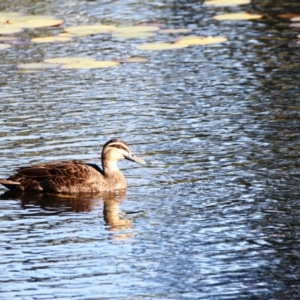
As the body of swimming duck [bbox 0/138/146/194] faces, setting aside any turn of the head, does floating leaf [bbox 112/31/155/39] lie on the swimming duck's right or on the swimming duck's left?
on the swimming duck's left

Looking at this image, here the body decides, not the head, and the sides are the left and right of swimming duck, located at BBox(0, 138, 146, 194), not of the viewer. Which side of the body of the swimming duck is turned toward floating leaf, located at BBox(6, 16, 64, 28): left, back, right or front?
left

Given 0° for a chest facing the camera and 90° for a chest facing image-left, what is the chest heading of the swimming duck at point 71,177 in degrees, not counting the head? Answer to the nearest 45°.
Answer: approximately 270°

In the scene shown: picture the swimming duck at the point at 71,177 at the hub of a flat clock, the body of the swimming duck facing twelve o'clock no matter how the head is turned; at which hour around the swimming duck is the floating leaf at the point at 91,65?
The floating leaf is roughly at 9 o'clock from the swimming duck.

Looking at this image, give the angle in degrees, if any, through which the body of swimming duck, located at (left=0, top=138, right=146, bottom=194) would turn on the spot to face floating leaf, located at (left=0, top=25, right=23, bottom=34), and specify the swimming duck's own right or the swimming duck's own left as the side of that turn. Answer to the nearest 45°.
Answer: approximately 90° to the swimming duck's own left

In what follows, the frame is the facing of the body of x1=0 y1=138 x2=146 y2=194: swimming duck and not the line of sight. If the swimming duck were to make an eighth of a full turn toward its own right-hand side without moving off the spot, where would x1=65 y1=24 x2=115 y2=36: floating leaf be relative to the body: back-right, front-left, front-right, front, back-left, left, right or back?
back-left

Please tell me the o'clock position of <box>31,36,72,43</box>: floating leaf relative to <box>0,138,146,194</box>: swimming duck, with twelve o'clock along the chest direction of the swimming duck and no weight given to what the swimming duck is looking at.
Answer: The floating leaf is roughly at 9 o'clock from the swimming duck.

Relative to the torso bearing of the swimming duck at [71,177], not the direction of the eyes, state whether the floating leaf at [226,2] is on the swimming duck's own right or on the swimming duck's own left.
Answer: on the swimming duck's own left
